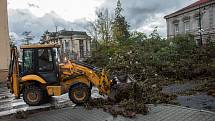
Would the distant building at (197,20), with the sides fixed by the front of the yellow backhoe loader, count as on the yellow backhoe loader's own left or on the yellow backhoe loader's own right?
on the yellow backhoe loader's own left

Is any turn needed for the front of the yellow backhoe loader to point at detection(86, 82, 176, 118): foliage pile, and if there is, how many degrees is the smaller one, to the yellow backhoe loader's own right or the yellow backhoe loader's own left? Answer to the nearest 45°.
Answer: approximately 45° to the yellow backhoe loader's own right

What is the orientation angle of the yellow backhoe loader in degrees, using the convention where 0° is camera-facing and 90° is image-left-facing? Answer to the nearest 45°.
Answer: approximately 270°
